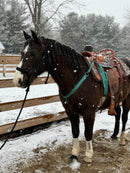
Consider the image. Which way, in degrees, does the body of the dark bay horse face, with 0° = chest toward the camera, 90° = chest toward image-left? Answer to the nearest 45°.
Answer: approximately 45°

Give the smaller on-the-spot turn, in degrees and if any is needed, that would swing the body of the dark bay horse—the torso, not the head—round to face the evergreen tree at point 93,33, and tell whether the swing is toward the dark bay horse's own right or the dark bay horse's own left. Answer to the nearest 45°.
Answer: approximately 135° to the dark bay horse's own right

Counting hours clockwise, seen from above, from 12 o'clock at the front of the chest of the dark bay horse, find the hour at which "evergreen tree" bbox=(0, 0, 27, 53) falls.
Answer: The evergreen tree is roughly at 4 o'clock from the dark bay horse.

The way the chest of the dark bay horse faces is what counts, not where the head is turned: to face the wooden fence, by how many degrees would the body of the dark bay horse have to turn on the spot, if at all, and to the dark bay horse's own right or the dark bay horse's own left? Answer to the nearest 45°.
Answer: approximately 90° to the dark bay horse's own right

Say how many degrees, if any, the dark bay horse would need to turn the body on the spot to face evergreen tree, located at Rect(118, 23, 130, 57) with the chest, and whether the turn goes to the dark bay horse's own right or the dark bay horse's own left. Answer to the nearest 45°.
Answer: approximately 135° to the dark bay horse's own right
